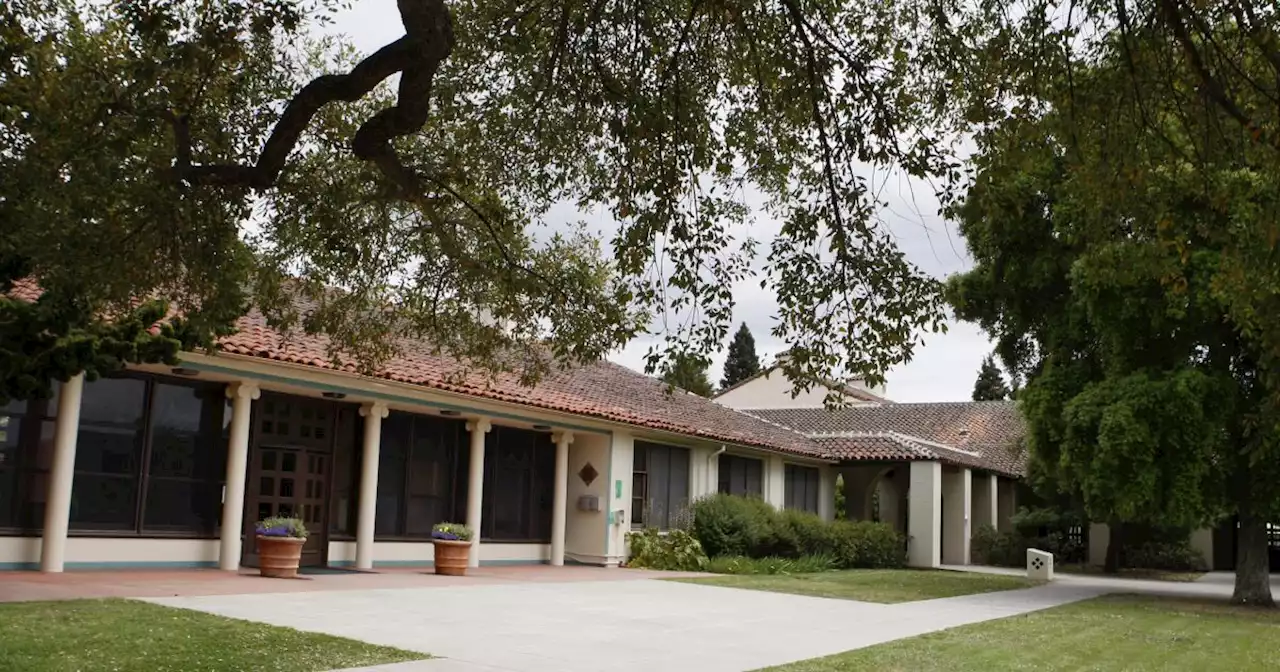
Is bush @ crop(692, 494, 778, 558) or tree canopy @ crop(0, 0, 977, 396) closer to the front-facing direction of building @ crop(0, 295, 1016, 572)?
the tree canopy

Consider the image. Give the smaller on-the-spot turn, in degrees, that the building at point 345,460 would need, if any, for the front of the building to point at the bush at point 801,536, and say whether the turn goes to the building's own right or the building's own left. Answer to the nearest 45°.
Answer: approximately 90° to the building's own left

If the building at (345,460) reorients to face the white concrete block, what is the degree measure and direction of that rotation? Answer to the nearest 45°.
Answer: approximately 90° to its left

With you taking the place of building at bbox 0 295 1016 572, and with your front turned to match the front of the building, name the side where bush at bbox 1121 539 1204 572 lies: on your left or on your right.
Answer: on your left

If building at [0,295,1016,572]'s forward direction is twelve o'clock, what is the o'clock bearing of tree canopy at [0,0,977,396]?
The tree canopy is roughly at 1 o'clock from the building.

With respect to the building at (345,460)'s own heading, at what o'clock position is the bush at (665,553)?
The bush is roughly at 9 o'clock from the building.

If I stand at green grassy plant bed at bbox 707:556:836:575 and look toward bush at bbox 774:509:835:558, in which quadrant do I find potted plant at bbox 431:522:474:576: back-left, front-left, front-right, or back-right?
back-left

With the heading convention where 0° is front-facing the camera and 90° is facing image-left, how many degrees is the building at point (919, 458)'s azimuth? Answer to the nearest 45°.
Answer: approximately 315°
